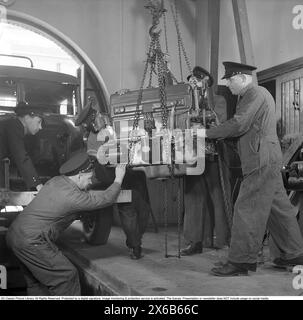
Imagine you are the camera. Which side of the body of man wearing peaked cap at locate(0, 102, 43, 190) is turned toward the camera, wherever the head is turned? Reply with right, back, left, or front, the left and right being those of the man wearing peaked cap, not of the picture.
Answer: right

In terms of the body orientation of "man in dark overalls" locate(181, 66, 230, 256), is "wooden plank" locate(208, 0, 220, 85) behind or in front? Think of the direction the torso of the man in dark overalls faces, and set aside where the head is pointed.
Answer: behind

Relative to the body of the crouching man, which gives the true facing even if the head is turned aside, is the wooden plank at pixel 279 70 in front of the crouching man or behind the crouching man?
in front

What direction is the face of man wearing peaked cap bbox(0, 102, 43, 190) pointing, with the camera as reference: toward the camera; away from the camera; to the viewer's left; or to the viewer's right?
to the viewer's right

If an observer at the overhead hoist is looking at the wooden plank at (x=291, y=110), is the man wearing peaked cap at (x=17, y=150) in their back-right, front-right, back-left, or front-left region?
back-left

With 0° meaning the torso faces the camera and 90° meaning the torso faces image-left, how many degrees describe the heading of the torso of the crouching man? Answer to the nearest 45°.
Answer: approximately 270°

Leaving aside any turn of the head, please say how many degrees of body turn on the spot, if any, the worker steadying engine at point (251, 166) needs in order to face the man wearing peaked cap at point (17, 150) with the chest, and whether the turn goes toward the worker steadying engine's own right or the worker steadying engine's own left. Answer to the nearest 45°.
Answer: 0° — they already face them

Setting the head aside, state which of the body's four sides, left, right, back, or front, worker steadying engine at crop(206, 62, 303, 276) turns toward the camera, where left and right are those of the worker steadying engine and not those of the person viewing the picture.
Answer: left

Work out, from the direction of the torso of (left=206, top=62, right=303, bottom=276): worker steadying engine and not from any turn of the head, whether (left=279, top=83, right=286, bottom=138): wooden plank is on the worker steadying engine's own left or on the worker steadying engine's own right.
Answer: on the worker steadying engine's own right

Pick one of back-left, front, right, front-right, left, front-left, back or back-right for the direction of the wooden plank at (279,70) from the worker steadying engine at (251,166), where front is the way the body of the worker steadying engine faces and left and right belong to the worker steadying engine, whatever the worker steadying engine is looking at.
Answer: right

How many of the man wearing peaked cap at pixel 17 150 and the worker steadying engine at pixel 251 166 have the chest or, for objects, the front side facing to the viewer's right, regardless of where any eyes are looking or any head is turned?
1

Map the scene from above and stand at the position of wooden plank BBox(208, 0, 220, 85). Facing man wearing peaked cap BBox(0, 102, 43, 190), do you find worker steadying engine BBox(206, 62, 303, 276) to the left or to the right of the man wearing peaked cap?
left

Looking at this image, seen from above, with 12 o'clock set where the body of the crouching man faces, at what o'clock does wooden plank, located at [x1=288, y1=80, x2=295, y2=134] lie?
The wooden plank is roughly at 11 o'clock from the crouching man.
